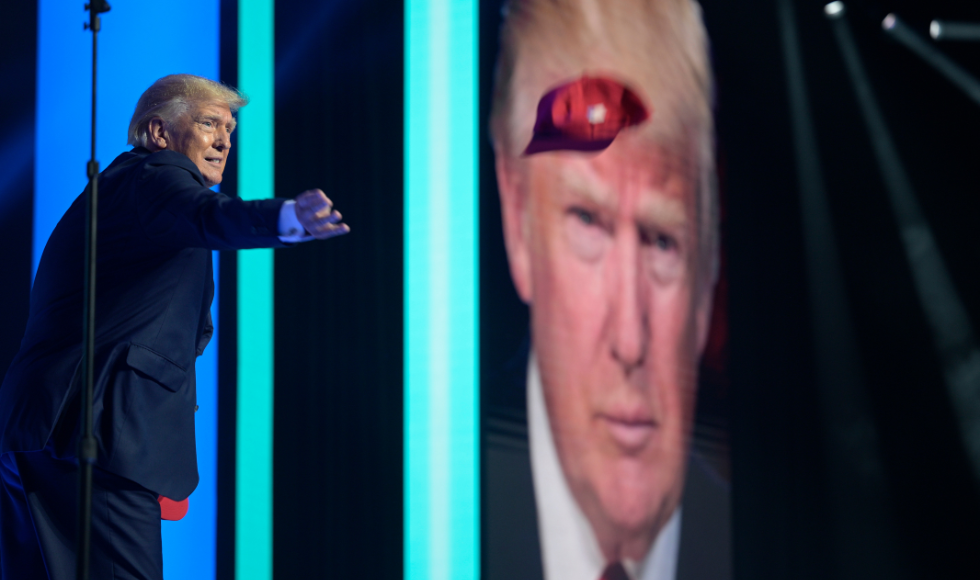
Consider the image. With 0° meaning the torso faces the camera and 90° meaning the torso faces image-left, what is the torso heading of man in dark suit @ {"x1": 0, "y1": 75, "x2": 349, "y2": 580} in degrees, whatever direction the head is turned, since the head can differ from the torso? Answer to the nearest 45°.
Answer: approximately 270°

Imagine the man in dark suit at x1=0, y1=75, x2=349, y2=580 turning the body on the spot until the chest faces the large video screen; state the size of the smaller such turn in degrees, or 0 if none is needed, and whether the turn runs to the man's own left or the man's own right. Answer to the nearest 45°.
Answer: approximately 45° to the man's own left
